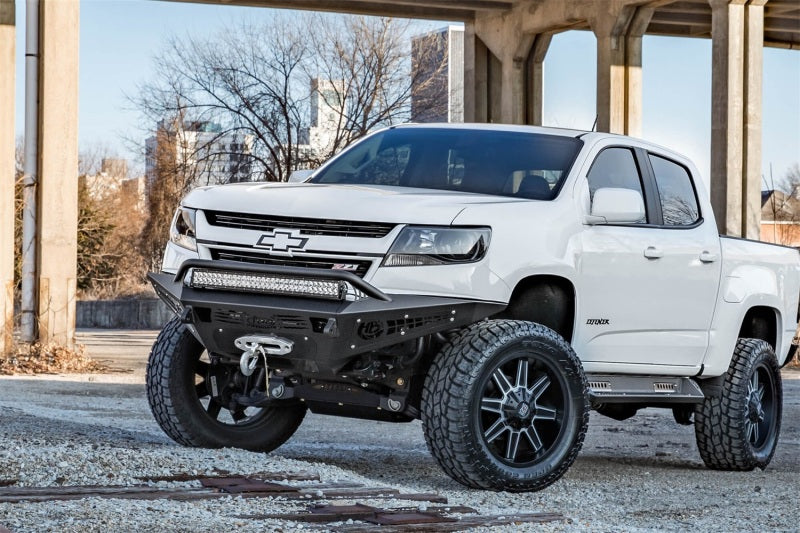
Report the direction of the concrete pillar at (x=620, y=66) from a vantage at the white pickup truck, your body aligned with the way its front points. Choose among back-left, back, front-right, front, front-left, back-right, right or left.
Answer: back-right

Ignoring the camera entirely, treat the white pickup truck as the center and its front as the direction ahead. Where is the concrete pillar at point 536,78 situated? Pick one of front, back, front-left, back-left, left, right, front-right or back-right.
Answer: back-right

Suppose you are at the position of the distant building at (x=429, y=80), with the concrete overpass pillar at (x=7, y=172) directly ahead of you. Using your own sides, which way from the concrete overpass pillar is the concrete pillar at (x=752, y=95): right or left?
left

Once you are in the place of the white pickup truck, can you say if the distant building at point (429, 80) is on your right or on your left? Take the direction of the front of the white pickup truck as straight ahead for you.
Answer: on your right

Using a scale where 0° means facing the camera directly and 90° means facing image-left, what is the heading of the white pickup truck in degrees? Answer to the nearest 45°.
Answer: approximately 45°

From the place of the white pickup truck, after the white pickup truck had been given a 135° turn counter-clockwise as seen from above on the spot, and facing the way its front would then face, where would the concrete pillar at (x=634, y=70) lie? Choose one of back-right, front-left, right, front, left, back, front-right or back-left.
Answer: left

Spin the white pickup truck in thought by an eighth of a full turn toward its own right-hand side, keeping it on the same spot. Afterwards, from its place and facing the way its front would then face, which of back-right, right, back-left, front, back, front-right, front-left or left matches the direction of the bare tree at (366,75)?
right

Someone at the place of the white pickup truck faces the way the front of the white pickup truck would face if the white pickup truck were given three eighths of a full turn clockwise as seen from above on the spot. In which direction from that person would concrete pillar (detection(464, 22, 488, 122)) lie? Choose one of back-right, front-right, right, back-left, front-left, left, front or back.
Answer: front

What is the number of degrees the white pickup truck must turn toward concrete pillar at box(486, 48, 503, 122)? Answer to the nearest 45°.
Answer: approximately 135° to its right

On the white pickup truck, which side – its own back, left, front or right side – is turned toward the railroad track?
front

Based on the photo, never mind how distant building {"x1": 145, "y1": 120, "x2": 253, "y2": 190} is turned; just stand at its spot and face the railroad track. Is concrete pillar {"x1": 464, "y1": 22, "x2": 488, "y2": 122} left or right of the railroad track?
left
